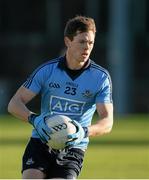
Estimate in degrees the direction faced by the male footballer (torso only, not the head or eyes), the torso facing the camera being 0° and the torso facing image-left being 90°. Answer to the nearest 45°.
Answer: approximately 0°
